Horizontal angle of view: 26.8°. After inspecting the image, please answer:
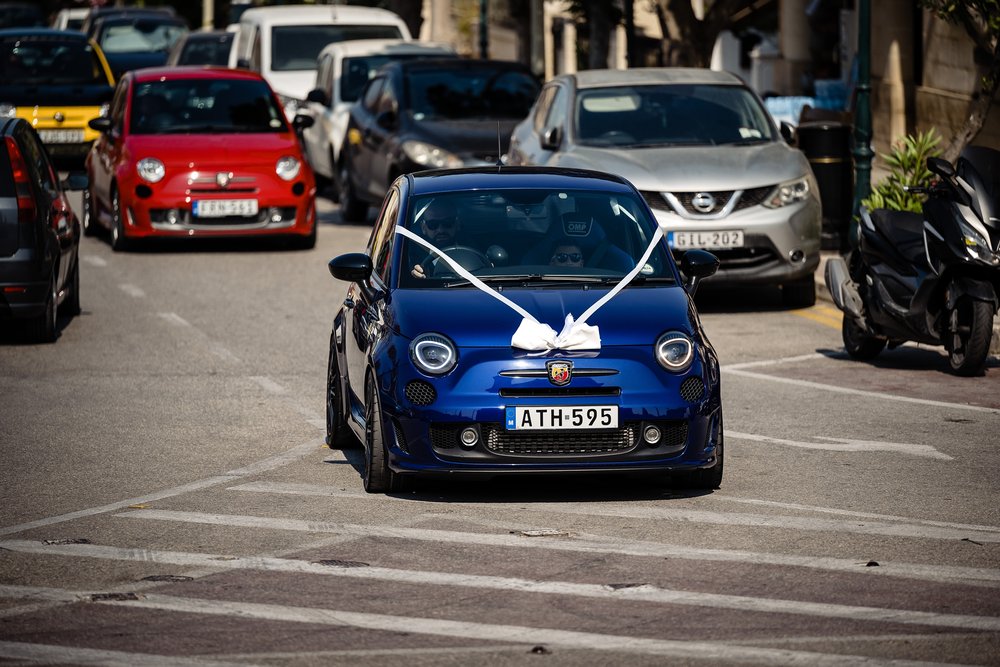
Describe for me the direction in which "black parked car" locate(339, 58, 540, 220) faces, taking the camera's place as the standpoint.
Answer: facing the viewer and to the right of the viewer

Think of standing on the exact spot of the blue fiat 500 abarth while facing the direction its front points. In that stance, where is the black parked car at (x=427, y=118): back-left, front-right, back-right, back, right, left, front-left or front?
back

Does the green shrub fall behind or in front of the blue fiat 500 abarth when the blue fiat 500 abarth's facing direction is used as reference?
behind

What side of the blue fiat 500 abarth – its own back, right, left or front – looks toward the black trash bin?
back

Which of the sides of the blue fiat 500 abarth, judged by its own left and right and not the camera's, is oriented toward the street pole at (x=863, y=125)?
back

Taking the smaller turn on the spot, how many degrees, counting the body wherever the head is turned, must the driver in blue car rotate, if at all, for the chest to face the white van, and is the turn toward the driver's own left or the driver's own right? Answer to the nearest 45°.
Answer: approximately 180°

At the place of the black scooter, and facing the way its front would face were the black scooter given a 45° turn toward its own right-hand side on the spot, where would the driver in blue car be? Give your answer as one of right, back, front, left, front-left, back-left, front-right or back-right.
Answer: front-right

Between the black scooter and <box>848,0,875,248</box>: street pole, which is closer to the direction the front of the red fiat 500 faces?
the black scooter

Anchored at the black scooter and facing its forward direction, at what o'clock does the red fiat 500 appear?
The red fiat 500 is roughly at 6 o'clock from the black scooter.

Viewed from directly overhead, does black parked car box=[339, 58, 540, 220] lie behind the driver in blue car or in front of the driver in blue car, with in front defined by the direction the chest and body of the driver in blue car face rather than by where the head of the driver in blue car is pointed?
behind
